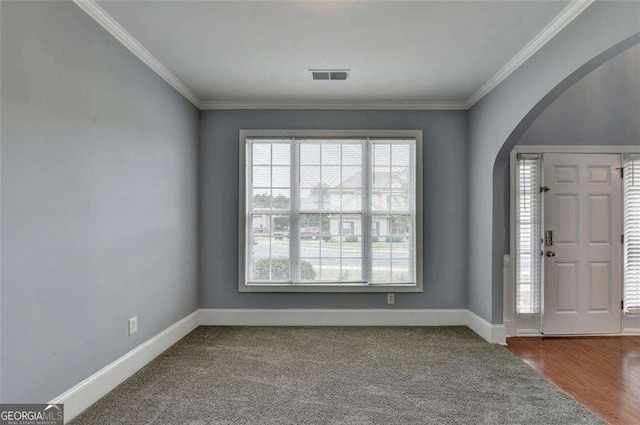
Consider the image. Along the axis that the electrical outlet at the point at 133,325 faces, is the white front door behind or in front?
in front

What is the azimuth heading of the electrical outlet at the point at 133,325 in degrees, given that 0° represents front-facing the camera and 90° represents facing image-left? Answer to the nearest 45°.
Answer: approximately 315°

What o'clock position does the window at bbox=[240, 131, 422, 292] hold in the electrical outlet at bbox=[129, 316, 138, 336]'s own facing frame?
The window is roughly at 10 o'clock from the electrical outlet.

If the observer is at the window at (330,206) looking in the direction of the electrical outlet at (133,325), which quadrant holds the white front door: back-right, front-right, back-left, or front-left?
back-left
